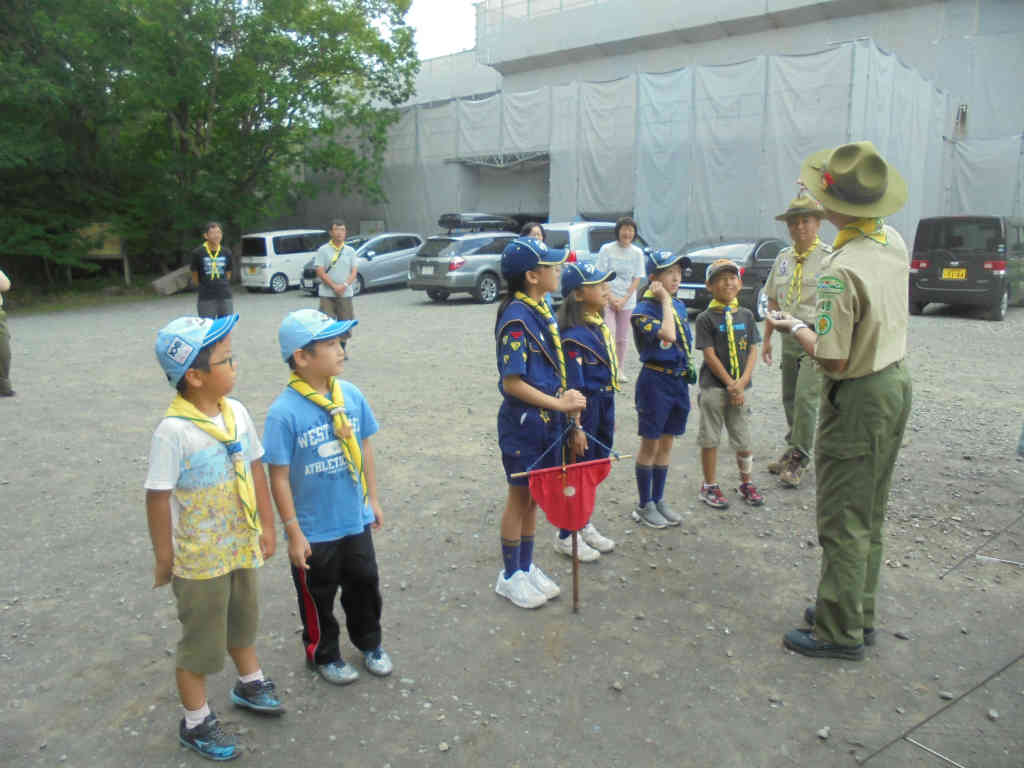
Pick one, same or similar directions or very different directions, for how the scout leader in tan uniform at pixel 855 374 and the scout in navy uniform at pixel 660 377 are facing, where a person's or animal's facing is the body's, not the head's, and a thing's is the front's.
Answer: very different directions

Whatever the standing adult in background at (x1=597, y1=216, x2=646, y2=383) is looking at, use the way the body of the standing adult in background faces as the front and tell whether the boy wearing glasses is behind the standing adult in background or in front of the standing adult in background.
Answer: in front

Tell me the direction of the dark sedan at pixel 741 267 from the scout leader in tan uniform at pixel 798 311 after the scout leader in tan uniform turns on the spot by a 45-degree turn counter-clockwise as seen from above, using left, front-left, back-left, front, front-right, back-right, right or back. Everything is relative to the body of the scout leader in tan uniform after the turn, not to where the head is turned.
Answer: back

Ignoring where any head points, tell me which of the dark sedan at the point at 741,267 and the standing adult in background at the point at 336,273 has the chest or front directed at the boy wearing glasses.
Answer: the standing adult in background

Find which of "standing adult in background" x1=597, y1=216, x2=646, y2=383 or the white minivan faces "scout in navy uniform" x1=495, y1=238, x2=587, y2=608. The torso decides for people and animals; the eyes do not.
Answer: the standing adult in background

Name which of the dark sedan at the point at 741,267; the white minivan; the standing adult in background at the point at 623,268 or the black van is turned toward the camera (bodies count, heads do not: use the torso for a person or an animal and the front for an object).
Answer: the standing adult in background

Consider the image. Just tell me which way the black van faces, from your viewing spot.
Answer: facing away from the viewer and to the right of the viewer

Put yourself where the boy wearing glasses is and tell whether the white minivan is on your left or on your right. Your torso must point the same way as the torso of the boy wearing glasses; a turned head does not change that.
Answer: on your left

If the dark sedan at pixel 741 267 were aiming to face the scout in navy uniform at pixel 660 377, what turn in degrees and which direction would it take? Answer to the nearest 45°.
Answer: approximately 135° to its right

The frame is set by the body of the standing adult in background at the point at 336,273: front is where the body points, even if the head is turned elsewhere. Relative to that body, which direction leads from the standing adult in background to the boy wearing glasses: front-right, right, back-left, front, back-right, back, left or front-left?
front

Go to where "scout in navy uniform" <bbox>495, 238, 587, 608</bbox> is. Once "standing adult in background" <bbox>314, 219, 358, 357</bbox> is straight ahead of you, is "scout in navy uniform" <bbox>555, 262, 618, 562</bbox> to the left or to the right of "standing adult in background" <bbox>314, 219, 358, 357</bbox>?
right

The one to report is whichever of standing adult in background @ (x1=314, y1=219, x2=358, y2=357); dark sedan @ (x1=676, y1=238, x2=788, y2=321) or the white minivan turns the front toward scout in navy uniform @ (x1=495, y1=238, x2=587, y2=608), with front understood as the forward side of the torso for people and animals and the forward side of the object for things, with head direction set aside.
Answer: the standing adult in background

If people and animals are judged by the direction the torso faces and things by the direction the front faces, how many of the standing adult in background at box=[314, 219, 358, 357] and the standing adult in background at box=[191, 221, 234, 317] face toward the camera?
2

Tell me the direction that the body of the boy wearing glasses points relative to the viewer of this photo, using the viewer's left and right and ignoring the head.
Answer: facing the viewer and to the right of the viewer

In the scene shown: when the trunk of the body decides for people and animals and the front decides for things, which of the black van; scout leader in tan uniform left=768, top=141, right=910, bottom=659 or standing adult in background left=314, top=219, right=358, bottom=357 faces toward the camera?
the standing adult in background

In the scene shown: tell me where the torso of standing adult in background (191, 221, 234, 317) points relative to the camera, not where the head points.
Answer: toward the camera

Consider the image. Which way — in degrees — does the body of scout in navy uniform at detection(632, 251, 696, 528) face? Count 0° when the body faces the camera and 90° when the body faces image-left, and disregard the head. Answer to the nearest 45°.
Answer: approximately 315°

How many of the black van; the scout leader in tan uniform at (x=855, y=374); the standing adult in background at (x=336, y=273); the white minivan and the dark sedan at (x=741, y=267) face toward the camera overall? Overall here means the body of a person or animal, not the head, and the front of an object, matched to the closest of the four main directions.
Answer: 1
